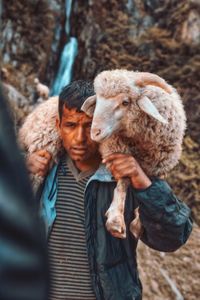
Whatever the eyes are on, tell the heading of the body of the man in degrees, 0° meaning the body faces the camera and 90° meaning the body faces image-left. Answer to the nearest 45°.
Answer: approximately 0°
